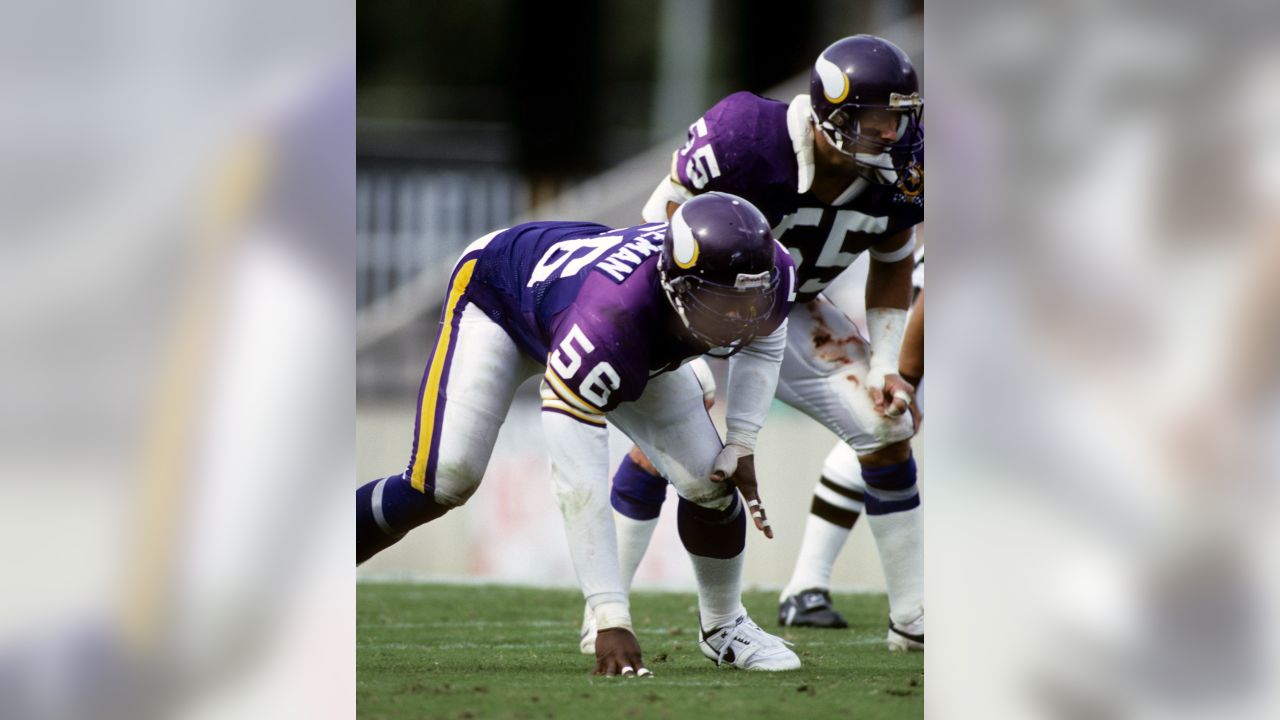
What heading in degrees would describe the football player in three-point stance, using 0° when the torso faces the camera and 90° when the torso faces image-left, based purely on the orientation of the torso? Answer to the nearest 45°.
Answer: approximately 315°

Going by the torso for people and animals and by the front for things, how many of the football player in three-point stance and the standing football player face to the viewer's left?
0

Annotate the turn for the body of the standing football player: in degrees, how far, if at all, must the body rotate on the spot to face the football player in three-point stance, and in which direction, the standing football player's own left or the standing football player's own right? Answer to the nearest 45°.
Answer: approximately 90° to the standing football player's own right
